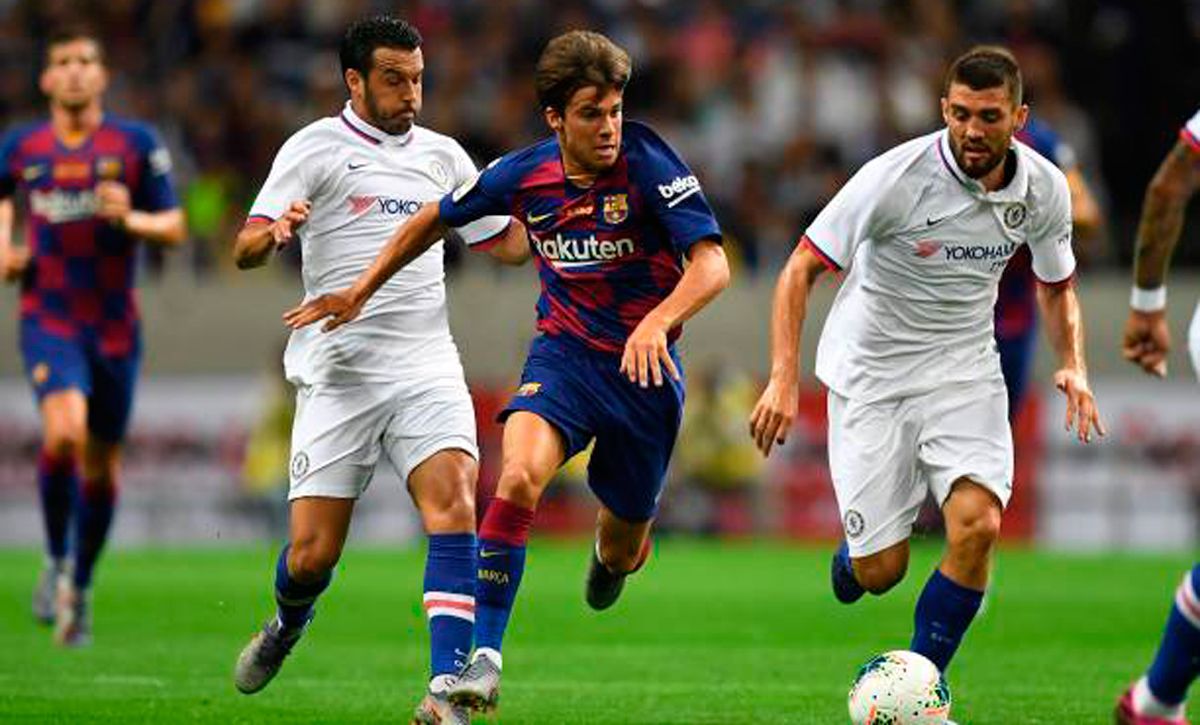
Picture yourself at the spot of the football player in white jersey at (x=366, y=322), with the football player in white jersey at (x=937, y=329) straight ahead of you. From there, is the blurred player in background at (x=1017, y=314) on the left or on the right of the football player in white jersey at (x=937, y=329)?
left

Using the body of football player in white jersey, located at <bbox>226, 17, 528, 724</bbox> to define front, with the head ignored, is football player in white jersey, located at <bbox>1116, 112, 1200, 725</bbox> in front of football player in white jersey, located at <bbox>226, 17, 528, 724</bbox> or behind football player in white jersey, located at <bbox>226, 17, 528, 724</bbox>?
in front

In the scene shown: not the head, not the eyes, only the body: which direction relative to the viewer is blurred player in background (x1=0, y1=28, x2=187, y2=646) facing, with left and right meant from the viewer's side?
facing the viewer

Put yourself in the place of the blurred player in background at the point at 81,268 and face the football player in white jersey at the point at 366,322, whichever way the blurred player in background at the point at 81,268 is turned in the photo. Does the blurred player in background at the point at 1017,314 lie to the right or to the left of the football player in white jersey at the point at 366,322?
left

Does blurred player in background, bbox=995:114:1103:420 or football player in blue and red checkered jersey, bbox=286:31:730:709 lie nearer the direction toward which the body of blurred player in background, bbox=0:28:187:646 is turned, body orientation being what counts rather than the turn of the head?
the football player in blue and red checkered jersey

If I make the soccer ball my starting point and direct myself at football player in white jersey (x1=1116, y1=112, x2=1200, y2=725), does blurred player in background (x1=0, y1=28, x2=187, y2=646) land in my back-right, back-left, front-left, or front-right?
back-left

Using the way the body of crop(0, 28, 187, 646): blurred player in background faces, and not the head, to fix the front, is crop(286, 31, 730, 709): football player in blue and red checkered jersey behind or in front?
in front

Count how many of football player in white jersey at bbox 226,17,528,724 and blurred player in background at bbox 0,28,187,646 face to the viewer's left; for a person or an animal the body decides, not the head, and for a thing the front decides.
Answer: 0

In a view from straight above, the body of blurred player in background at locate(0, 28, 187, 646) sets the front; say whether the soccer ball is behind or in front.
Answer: in front

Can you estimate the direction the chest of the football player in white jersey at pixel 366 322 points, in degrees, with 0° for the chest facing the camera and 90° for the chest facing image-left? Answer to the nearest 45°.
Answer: approximately 315°

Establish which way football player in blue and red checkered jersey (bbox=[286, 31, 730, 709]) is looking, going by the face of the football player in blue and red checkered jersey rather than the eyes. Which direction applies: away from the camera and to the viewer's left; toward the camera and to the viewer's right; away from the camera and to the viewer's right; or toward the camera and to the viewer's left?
toward the camera and to the viewer's right
